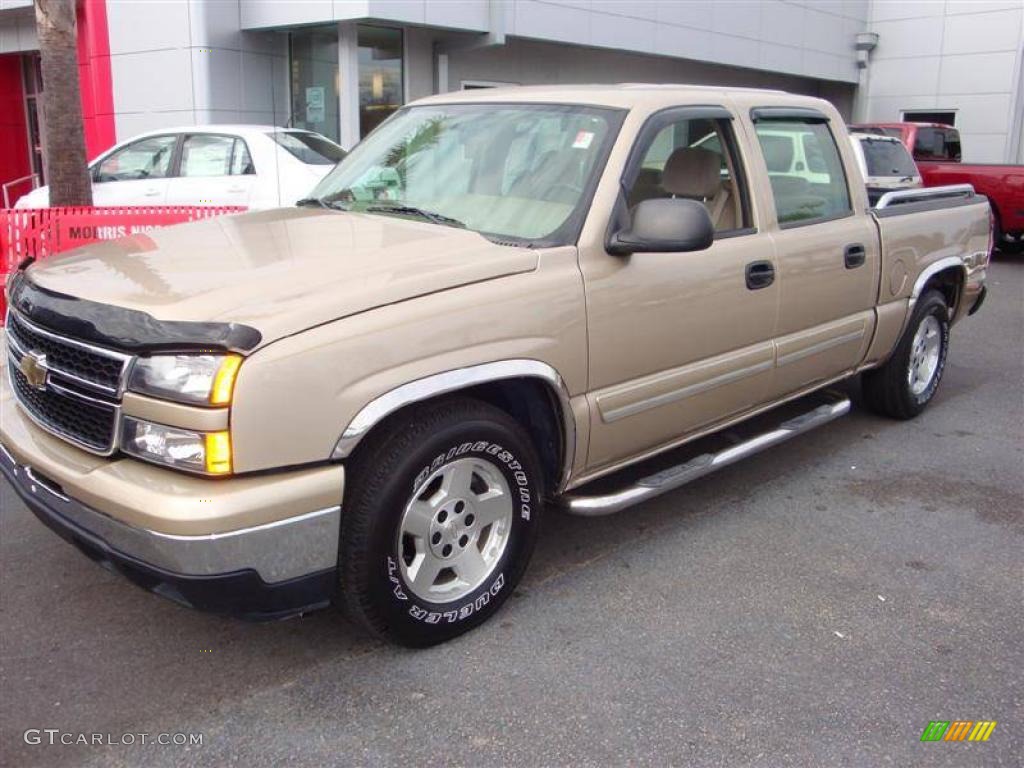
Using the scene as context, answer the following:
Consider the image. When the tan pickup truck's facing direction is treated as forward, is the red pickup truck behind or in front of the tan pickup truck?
behind

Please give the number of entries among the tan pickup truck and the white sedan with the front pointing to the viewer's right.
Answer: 0

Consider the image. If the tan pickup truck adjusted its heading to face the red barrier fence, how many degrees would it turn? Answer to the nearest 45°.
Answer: approximately 90° to its right

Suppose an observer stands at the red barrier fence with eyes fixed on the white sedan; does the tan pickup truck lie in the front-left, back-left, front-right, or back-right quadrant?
back-right

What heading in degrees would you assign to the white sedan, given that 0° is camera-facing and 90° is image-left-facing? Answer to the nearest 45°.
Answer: approximately 135°

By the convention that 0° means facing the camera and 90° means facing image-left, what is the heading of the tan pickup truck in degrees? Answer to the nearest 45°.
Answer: approximately 45°

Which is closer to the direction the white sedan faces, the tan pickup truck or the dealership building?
the dealership building

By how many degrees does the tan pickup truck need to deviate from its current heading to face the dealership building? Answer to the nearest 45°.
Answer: approximately 135° to its right

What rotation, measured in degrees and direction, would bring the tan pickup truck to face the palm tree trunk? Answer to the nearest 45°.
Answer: approximately 90° to its right

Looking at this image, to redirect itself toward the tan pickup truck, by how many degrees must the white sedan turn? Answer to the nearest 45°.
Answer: approximately 135° to its left
